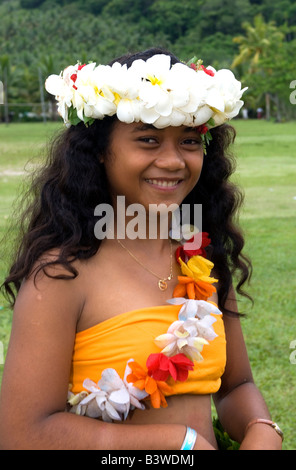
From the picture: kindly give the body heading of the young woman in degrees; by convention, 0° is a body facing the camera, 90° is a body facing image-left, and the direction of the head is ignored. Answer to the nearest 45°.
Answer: approximately 315°
